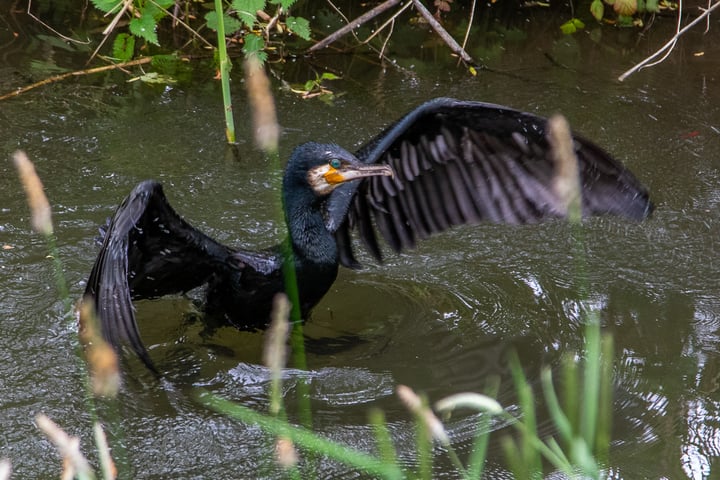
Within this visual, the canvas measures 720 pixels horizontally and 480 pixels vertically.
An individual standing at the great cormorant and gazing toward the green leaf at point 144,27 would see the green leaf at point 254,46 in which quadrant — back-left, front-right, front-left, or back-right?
front-right

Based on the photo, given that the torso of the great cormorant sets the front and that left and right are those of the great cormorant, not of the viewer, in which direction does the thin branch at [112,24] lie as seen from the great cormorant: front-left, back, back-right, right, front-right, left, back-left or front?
back

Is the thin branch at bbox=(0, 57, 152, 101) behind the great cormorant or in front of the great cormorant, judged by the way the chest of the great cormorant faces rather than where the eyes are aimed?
behind

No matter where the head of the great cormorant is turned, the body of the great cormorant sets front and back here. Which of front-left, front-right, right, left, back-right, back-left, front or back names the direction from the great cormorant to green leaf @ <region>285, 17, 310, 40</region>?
back-left

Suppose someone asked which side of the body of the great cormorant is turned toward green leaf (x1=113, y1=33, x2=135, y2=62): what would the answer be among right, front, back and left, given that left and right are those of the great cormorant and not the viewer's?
back

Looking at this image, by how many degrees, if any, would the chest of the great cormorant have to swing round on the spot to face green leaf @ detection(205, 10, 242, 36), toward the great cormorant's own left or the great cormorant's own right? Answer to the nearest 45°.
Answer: approximately 135° to the great cormorant's own left

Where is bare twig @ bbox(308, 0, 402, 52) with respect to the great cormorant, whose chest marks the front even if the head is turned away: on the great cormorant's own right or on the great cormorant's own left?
on the great cormorant's own left

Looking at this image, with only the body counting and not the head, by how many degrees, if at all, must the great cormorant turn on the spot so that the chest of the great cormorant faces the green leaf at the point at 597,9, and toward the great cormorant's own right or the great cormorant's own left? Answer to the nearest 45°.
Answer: approximately 90° to the great cormorant's own left

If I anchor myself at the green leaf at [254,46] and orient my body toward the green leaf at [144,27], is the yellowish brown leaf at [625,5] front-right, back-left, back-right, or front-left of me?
back-right
